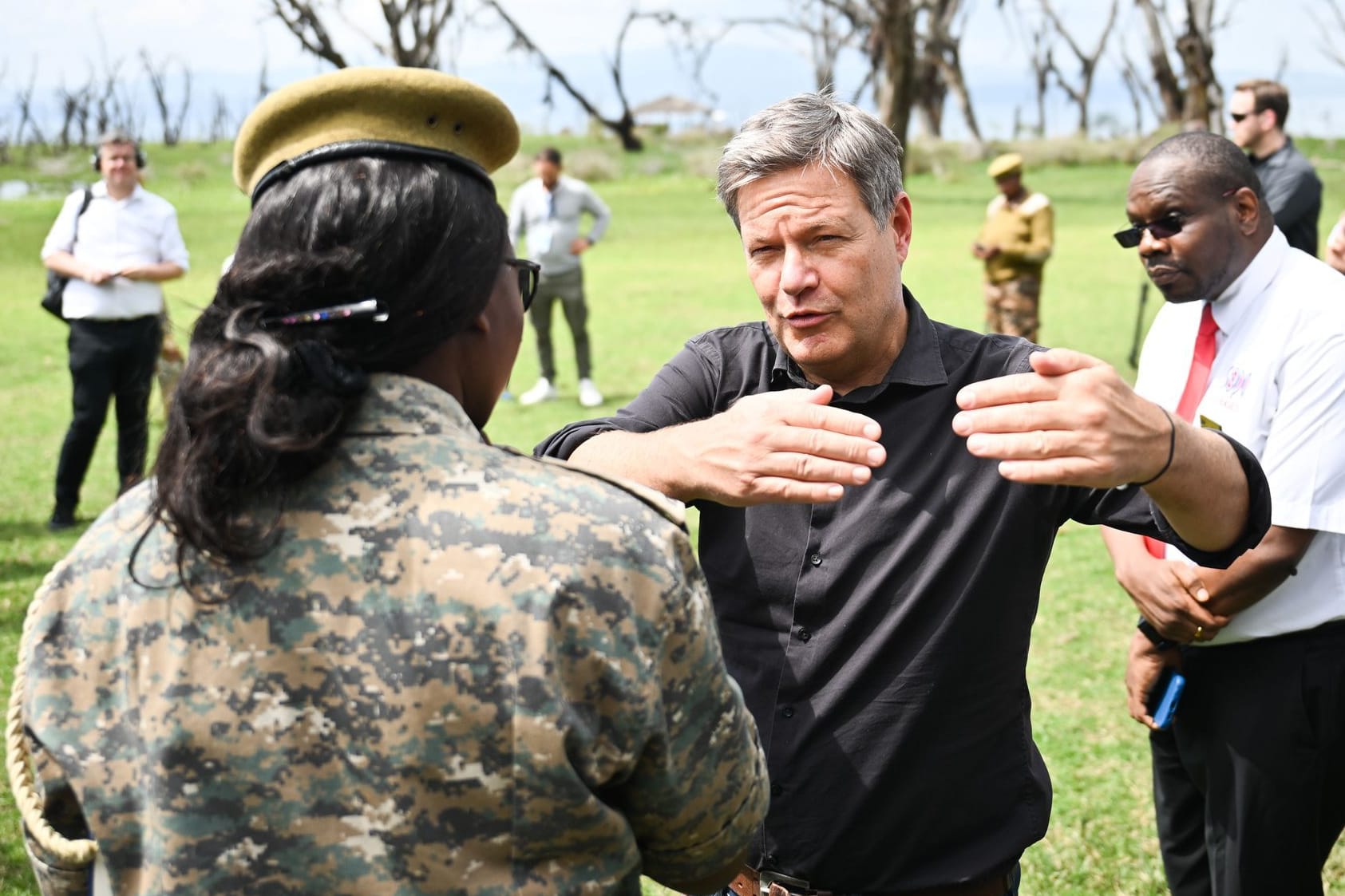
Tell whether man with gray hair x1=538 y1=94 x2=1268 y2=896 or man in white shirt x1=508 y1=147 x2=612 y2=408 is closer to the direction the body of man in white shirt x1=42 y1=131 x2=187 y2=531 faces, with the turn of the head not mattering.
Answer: the man with gray hair

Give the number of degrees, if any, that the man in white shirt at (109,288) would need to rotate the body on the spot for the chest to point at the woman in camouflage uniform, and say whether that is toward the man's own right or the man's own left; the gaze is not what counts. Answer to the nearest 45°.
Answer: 0° — they already face them

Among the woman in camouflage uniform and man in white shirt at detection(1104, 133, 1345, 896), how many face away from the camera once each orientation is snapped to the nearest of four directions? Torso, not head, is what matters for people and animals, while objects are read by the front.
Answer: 1

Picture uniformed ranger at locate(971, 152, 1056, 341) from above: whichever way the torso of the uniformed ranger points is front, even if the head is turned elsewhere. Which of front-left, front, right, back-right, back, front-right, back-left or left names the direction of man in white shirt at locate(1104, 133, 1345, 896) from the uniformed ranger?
front-left

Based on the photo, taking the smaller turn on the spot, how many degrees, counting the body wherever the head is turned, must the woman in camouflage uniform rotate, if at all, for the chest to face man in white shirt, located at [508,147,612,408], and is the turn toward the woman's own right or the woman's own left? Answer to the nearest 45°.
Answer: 0° — they already face them

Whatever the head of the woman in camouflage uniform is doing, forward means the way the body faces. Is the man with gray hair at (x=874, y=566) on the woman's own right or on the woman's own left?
on the woman's own right

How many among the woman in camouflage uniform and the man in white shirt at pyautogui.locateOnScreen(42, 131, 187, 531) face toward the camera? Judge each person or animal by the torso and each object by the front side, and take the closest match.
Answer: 1

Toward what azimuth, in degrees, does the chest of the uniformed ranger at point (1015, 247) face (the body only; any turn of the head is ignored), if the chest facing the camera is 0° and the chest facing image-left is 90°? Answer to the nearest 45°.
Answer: approximately 45°

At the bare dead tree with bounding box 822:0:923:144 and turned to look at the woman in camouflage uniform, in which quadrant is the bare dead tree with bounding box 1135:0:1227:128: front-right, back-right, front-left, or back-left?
back-left

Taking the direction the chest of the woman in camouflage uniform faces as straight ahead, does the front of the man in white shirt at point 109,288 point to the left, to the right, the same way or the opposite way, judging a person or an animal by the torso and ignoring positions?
the opposite way

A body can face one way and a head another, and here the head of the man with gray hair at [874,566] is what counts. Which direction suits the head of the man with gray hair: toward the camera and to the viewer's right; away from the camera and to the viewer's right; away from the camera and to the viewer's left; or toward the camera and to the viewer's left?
toward the camera and to the viewer's left

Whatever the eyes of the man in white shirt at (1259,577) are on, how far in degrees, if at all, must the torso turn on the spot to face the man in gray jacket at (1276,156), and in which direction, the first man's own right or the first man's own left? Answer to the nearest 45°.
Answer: approximately 135° to the first man's own right

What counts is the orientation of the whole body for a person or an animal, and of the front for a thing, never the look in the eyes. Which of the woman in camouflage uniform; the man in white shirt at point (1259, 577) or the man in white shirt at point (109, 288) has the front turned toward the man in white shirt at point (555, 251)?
the woman in camouflage uniform

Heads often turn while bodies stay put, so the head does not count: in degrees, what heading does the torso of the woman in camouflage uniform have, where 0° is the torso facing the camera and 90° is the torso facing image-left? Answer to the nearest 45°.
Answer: approximately 180°

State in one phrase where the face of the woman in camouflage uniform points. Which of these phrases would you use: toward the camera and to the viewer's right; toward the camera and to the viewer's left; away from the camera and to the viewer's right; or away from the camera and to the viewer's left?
away from the camera and to the viewer's right

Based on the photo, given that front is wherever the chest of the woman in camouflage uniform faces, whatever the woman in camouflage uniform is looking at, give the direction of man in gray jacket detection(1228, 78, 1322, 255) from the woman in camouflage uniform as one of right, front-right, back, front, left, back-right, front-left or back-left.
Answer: front-right

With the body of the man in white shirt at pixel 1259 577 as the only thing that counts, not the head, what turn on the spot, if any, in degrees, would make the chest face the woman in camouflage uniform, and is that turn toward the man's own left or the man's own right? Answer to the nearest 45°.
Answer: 0° — they already face them

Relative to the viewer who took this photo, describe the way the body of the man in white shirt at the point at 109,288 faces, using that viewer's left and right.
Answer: facing the viewer

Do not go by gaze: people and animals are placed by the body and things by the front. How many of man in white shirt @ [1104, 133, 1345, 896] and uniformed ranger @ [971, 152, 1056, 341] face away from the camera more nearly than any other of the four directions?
0
